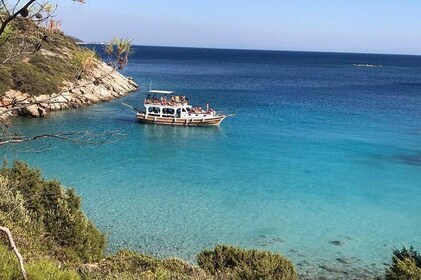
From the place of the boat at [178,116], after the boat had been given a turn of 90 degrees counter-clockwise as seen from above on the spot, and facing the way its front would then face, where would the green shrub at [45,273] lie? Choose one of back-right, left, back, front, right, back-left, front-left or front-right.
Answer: back

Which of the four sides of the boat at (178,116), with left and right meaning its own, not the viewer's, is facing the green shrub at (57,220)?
right

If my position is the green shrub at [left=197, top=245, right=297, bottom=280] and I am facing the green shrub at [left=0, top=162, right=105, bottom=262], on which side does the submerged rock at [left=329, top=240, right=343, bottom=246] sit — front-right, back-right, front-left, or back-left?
back-right

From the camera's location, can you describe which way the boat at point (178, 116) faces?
facing to the right of the viewer

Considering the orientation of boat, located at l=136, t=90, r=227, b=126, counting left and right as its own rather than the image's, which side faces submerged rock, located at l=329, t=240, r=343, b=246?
right

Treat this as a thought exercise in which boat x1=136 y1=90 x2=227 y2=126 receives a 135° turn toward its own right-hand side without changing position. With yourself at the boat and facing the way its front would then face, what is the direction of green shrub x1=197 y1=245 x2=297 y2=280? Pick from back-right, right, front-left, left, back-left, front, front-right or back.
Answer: front-left

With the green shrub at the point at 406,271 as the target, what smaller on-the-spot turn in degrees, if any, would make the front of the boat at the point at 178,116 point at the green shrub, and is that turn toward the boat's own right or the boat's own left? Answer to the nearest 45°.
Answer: approximately 90° to the boat's own right
